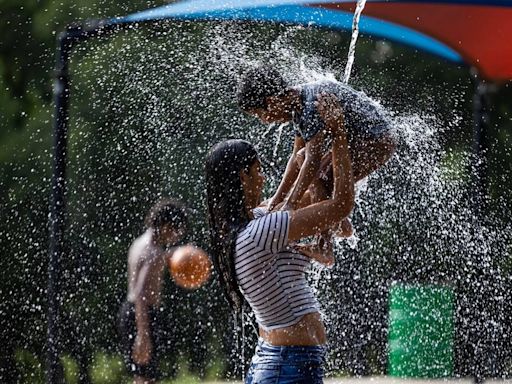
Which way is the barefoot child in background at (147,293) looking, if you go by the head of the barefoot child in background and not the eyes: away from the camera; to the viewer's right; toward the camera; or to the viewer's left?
to the viewer's right

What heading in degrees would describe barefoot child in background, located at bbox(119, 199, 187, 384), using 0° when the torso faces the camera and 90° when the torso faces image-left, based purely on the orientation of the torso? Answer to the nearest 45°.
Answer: approximately 270°

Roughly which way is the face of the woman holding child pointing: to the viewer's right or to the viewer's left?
to the viewer's right

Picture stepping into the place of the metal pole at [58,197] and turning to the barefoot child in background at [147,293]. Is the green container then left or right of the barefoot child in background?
left

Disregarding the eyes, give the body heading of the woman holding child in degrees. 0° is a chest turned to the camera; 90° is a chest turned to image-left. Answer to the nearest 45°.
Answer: approximately 270°

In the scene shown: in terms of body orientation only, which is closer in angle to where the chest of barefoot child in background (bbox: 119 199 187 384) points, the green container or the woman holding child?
the green container

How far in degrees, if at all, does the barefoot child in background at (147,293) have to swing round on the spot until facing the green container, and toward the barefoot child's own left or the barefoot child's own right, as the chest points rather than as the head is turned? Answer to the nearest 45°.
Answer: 0° — they already face it

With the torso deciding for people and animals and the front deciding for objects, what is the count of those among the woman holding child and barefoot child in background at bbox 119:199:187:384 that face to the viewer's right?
2
